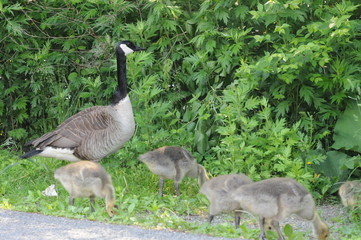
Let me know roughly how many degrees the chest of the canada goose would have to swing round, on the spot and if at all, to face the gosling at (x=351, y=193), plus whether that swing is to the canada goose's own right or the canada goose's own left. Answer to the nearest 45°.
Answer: approximately 45° to the canada goose's own right

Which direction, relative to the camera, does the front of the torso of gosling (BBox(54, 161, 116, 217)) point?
to the viewer's right

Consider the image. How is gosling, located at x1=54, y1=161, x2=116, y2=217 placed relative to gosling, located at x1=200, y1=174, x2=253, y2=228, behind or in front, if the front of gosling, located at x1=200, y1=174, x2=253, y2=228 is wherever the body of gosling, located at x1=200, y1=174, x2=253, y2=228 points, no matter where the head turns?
behind

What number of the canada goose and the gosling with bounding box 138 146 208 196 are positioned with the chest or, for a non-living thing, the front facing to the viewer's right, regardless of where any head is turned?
2

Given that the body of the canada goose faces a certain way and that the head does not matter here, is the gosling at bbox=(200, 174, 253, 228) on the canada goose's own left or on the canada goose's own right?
on the canada goose's own right

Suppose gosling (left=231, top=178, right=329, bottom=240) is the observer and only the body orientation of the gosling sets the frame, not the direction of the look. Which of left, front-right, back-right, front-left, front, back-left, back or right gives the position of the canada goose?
back-left

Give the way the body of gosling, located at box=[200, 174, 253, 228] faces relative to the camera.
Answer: to the viewer's right

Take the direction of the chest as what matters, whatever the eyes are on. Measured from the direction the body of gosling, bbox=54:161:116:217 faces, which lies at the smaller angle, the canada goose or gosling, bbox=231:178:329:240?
the gosling

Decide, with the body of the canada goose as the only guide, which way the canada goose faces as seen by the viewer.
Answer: to the viewer's right

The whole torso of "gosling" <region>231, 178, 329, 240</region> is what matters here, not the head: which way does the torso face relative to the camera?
to the viewer's right

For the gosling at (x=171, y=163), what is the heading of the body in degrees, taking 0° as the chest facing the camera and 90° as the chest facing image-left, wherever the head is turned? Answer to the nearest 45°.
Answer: approximately 270°

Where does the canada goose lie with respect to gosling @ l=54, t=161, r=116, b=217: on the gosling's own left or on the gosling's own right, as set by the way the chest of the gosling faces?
on the gosling's own left
